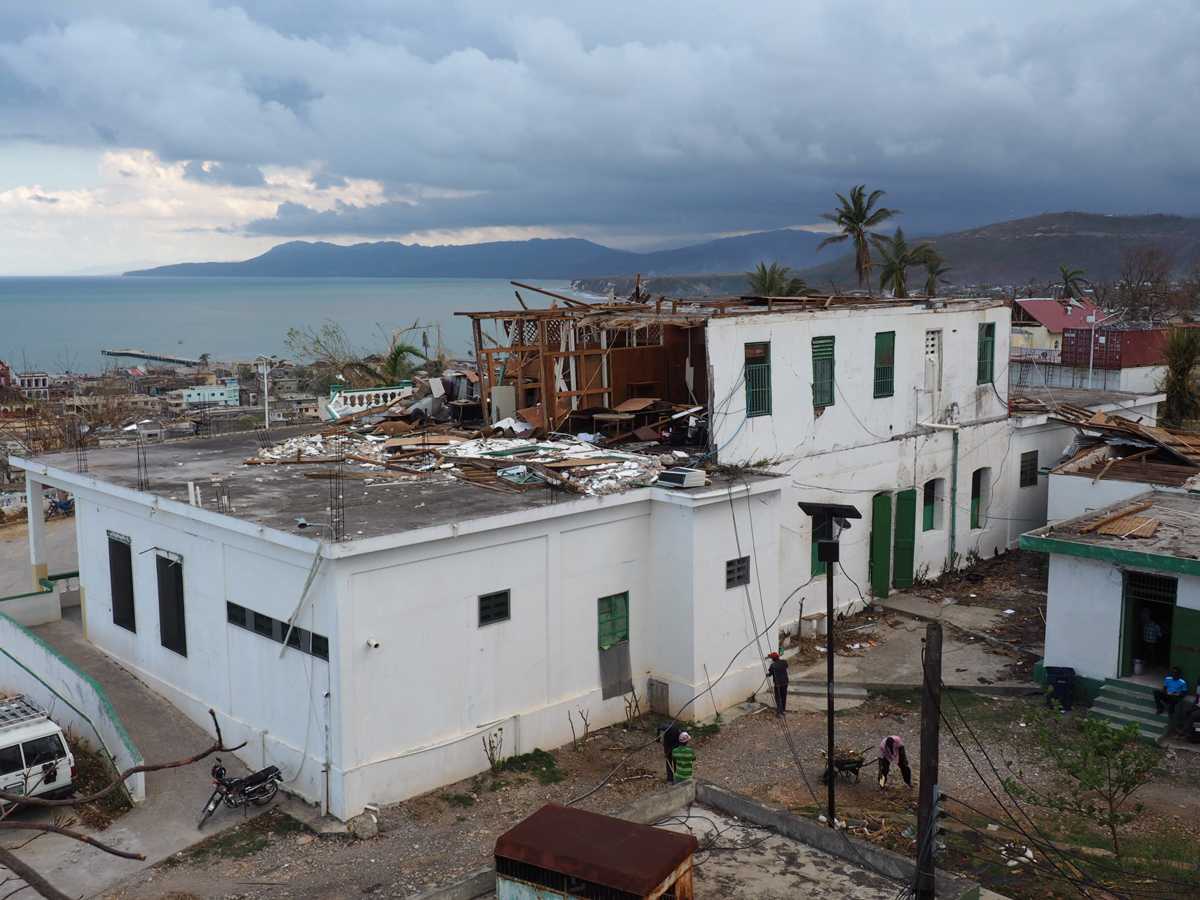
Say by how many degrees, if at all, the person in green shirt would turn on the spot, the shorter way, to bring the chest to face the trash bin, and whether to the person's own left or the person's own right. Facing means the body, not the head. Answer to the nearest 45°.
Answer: approximately 45° to the person's own right

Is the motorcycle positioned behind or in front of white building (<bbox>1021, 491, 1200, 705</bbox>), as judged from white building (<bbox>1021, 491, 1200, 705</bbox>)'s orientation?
in front

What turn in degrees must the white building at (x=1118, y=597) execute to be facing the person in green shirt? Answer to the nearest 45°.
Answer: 0° — it already faces them

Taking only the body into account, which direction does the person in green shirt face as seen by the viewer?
away from the camera

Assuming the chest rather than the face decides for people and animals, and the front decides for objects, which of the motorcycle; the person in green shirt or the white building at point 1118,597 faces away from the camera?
the person in green shirt

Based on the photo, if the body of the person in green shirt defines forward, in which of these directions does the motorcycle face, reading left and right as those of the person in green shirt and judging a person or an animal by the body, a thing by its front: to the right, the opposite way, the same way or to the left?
the opposite way

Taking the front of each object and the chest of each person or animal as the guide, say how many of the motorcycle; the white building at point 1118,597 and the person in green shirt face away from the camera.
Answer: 1

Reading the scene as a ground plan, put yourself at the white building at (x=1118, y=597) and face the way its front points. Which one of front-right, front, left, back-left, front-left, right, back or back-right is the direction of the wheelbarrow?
front

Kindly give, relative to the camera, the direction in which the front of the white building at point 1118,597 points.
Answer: facing the viewer and to the left of the viewer

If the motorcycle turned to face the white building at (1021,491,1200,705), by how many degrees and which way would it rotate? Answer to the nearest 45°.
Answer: approximately 135° to its left

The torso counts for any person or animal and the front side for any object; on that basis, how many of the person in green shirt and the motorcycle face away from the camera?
1

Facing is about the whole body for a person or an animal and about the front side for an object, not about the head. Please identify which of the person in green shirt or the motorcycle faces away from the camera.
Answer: the person in green shirt
